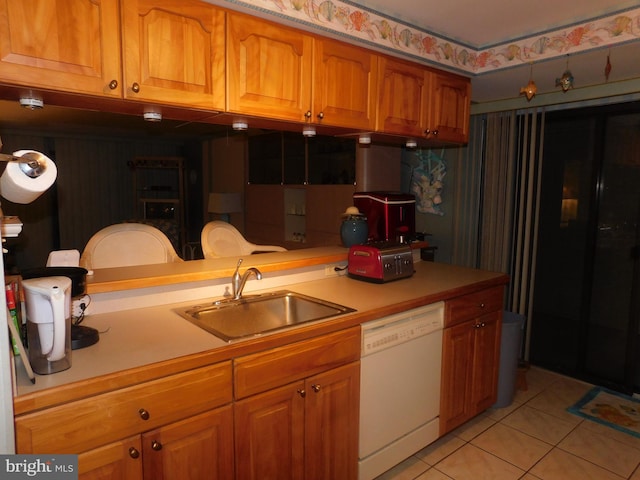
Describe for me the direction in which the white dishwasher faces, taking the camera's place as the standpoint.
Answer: facing the viewer and to the right of the viewer

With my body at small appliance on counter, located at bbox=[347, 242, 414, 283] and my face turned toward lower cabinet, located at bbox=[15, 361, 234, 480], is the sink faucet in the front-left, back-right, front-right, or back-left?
front-right

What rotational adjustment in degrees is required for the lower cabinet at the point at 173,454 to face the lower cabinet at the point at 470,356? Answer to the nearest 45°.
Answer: approximately 45° to its left

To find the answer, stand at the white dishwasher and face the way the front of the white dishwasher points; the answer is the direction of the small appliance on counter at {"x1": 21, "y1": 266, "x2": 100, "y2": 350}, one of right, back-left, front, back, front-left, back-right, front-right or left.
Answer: right

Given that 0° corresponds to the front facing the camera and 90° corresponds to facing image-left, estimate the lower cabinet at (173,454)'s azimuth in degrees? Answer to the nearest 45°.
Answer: approximately 315°

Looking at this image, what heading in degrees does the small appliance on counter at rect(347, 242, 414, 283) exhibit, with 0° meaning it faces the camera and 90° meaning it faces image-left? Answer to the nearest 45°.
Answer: approximately 315°

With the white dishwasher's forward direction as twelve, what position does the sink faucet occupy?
The sink faucet is roughly at 4 o'clock from the white dishwasher.

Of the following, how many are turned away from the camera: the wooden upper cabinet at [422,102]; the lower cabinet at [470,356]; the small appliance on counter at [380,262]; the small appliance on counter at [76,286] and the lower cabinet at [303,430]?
0

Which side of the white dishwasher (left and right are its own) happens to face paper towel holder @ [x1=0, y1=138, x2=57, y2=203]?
right
